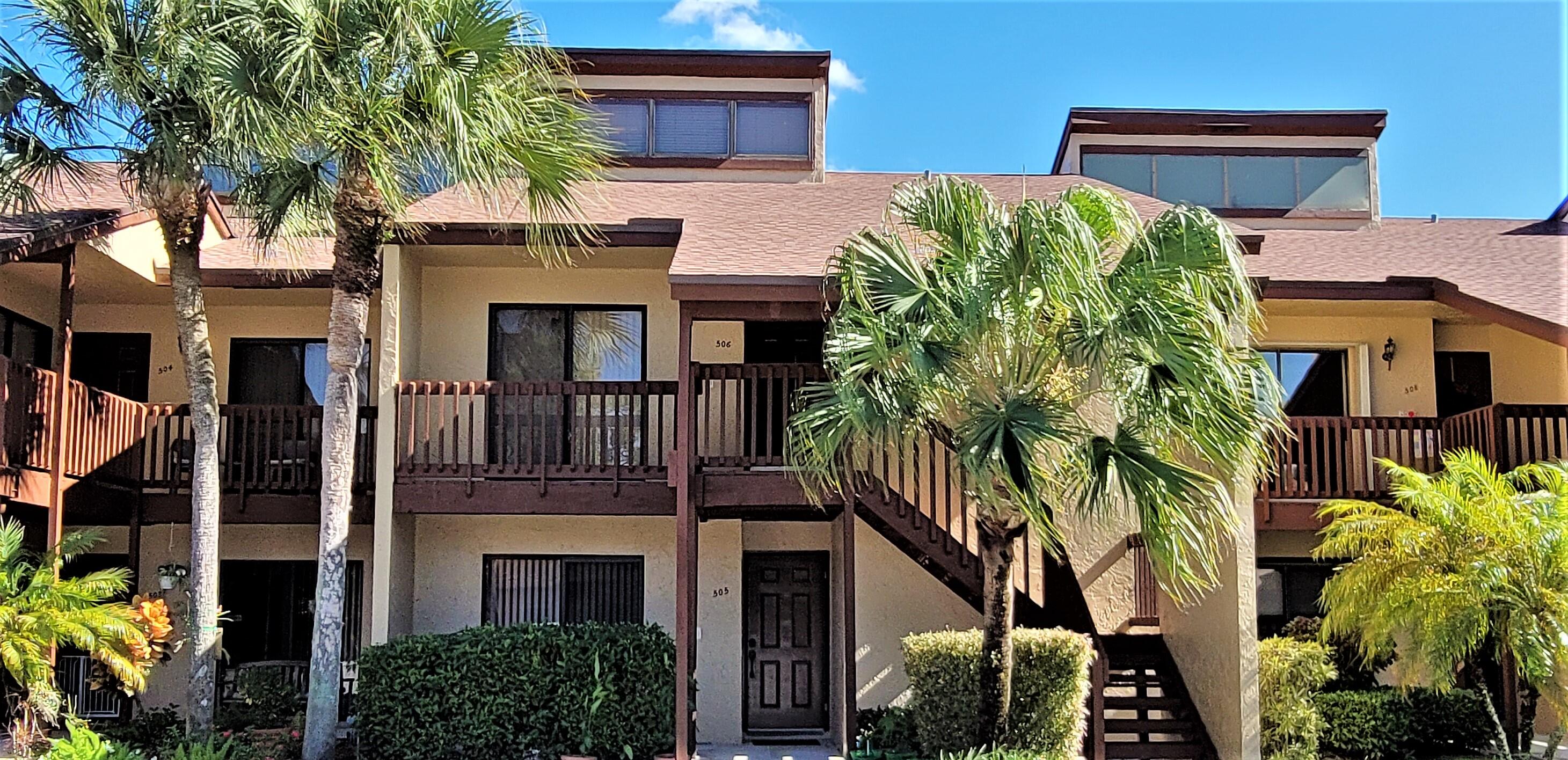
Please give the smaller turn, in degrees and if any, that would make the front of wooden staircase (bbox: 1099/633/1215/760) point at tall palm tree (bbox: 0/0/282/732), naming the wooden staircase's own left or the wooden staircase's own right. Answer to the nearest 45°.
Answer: approximately 45° to the wooden staircase's own right

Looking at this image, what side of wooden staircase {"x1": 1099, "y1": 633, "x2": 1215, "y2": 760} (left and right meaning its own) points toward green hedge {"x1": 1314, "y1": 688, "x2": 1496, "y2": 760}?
left

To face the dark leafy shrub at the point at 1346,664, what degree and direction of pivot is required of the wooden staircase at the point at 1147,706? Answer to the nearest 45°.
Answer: approximately 135° to its left

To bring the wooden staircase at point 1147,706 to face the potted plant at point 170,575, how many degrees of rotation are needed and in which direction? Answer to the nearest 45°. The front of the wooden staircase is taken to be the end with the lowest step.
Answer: approximately 90° to its right

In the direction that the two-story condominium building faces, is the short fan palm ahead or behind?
ahead

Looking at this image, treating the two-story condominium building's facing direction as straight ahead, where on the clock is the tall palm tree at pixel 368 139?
The tall palm tree is roughly at 1 o'clock from the two-story condominium building.

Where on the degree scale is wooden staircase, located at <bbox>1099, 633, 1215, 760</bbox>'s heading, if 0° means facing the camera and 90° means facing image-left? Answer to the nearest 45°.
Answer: approximately 0°

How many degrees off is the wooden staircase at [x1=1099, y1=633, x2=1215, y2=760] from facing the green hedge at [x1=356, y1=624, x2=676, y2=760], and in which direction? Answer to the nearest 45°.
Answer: approximately 45° to its right

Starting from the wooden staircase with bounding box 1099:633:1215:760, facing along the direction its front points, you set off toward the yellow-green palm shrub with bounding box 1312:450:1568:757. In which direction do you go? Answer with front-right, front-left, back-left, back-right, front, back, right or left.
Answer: front-left

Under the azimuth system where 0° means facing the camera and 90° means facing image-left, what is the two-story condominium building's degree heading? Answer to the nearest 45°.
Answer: approximately 0°

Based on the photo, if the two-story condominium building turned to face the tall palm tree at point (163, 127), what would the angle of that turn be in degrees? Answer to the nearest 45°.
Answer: approximately 45° to its right

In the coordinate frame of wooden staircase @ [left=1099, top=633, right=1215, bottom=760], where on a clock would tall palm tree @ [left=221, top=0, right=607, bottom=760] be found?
The tall palm tree is roughly at 2 o'clock from the wooden staircase.
